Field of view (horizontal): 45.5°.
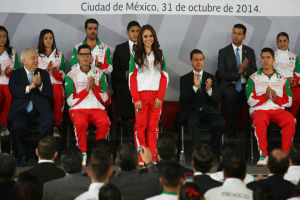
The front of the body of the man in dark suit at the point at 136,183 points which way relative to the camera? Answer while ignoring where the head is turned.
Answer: away from the camera

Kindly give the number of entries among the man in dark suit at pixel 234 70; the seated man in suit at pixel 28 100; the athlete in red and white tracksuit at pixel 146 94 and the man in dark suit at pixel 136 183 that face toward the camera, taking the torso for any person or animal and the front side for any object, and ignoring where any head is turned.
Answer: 3

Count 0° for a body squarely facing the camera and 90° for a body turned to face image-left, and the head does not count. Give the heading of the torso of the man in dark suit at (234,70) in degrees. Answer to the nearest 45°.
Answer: approximately 0°

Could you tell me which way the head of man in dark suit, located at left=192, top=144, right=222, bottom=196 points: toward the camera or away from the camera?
away from the camera

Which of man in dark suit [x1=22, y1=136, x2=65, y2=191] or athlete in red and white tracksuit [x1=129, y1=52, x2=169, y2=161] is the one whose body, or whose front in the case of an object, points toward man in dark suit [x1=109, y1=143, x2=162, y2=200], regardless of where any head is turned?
the athlete in red and white tracksuit

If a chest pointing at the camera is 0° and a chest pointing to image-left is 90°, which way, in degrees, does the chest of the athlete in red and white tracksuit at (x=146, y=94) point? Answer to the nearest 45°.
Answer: approximately 0°

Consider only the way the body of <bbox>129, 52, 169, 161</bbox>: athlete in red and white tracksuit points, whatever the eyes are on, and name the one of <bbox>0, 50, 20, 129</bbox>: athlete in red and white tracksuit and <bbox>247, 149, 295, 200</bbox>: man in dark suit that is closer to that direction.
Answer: the man in dark suit

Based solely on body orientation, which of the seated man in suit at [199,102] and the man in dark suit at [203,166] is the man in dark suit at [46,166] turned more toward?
the seated man in suit

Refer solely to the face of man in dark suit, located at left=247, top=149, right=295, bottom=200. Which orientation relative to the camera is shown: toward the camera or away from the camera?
away from the camera

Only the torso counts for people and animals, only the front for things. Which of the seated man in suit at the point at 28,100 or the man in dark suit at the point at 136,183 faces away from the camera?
the man in dark suit
